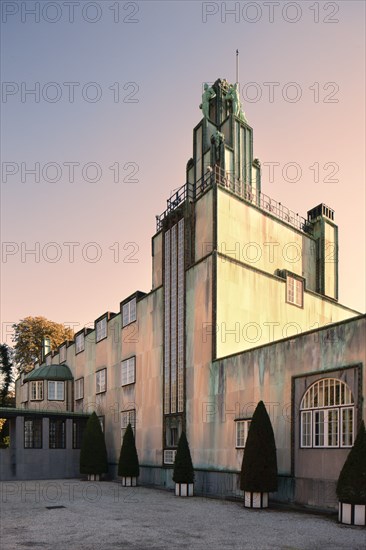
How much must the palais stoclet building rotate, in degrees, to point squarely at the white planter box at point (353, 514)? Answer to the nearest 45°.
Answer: approximately 45° to its left

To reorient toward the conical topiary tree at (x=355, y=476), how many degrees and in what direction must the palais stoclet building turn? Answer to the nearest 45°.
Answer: approximately 45° to its left

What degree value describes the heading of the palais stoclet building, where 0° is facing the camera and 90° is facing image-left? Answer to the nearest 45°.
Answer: approximately 45°
